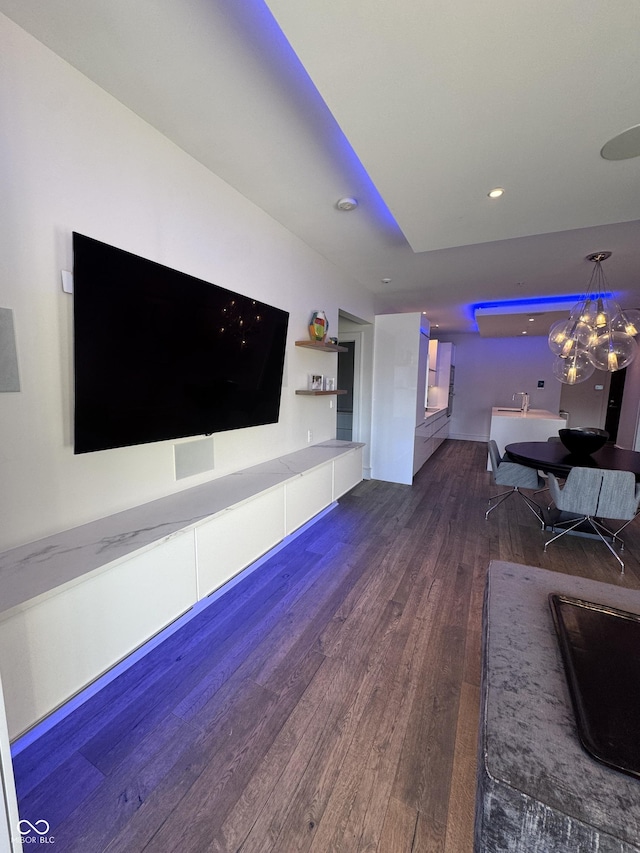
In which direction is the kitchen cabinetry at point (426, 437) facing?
to the viewer's right

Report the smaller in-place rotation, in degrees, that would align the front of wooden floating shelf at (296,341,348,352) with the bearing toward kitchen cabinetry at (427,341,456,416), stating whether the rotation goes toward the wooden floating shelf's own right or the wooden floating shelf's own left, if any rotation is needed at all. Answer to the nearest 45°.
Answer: approximately 90° to the wooden floating shelf's own left

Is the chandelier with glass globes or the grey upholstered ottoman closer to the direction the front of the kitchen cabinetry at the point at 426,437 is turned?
the chandelier with glass globes
